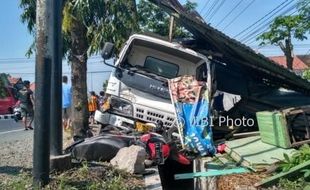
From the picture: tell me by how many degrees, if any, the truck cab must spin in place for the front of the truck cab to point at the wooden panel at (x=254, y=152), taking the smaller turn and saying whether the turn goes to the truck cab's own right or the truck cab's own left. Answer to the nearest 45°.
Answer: approximately 45° to the truck cab's own left

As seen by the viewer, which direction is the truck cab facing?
toward the camera

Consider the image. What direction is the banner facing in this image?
toward the camera

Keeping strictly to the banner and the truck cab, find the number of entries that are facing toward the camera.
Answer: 2

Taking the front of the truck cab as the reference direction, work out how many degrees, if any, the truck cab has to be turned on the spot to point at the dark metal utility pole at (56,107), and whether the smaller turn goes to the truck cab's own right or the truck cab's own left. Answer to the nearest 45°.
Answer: approximately 45° to the truck cab's own right

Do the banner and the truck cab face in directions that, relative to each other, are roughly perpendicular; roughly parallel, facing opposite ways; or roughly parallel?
roughly parallel

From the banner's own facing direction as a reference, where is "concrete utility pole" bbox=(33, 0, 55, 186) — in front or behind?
in front

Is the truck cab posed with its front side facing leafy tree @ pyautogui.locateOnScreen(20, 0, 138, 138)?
no

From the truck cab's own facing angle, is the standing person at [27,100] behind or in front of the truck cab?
behind
